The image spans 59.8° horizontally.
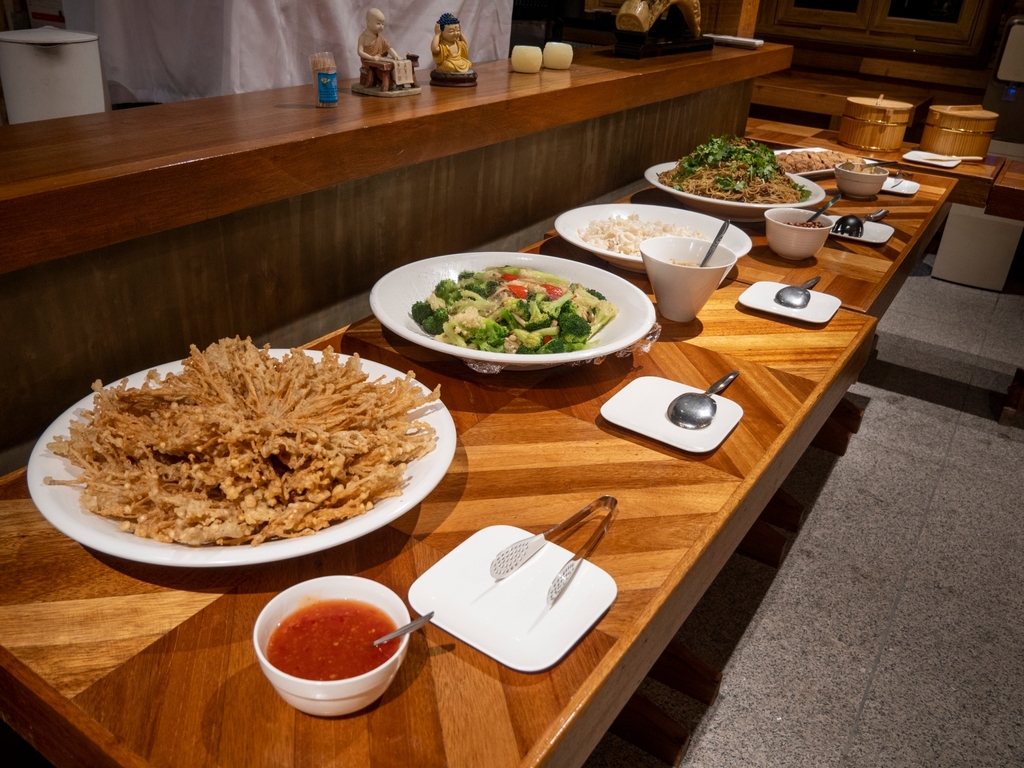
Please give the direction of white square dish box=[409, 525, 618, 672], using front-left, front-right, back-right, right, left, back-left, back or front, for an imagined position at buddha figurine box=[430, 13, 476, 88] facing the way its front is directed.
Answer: front-right

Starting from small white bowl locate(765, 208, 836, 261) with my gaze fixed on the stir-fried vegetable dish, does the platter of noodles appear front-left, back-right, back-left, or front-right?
back-right

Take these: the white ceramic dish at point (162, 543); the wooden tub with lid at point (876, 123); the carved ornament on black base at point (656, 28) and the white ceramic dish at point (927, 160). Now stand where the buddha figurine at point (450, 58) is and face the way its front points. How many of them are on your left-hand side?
3

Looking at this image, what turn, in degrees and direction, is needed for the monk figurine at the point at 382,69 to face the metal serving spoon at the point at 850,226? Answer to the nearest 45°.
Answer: approximately 45° to its left

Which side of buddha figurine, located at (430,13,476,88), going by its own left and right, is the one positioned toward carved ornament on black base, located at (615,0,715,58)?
left

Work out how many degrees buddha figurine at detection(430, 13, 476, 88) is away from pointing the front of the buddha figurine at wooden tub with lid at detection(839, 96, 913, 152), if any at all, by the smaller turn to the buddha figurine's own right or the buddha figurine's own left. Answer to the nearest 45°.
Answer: approximately 90° to the buddha figurine's own left

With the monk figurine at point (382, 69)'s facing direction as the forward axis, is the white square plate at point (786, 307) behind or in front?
in front

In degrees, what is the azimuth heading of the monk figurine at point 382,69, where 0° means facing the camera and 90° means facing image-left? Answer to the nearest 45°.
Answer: approximately 315°

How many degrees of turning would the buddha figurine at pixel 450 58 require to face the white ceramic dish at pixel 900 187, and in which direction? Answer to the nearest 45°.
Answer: approximately 90° to its left

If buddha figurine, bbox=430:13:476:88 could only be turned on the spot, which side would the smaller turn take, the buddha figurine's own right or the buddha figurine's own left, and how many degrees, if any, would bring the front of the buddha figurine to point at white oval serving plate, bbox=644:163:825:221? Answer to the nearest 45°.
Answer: approximately 45° to the buddha figurine's own left

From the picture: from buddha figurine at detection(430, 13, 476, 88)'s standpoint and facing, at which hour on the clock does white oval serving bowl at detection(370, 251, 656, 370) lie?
The white oval serving bowl is roughly at 1 o'clock from the buddha figurine.

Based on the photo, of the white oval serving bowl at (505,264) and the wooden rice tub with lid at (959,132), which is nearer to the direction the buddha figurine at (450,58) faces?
the white oval serving bowl
